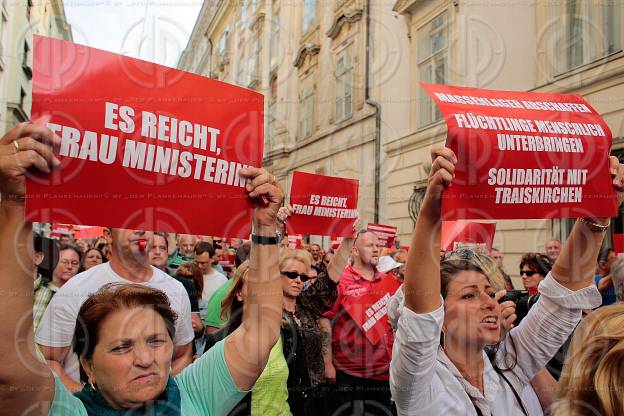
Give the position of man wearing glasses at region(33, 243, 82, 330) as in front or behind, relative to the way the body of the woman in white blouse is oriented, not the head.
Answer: behind

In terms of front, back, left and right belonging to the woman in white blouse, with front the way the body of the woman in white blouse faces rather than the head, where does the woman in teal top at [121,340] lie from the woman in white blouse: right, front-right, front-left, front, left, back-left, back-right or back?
right

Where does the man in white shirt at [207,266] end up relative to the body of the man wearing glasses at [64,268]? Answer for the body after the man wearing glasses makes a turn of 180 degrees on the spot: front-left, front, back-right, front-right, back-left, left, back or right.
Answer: back-right

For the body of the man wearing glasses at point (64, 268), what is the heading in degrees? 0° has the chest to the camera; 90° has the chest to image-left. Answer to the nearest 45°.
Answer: approximately 315°

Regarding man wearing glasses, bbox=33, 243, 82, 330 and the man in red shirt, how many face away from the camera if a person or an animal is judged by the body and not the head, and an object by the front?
0

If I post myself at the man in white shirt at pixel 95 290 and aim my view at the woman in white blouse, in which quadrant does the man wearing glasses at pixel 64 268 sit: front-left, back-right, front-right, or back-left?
back-left

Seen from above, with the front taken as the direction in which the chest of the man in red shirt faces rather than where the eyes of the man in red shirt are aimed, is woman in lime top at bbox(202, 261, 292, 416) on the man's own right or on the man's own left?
on the man's own right

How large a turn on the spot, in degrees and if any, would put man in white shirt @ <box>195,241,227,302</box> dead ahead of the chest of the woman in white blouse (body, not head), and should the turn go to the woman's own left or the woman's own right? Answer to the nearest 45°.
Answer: approximately 180°
